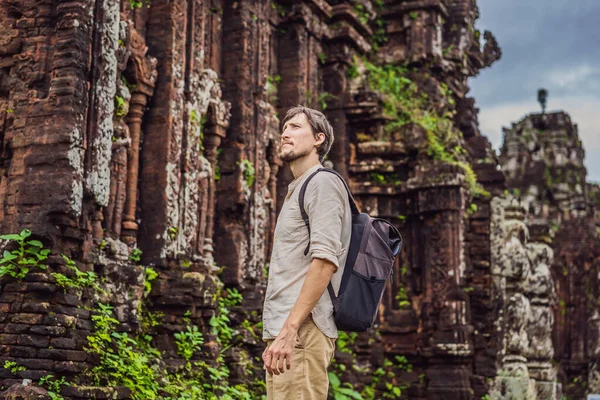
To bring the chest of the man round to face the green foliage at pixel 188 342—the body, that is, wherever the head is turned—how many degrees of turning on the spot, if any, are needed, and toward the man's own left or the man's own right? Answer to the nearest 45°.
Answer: approximately 90° to the man's own right

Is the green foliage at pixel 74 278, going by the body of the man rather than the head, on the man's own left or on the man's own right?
on the man's own right

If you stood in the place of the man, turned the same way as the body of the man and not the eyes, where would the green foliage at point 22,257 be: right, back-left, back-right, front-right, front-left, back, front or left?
front-right

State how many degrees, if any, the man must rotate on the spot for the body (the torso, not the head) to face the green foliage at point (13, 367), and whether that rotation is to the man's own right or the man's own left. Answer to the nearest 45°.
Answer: approximately 45° to the man's own right

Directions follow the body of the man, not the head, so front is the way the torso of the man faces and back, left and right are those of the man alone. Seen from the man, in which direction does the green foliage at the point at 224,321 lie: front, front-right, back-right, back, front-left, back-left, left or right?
right

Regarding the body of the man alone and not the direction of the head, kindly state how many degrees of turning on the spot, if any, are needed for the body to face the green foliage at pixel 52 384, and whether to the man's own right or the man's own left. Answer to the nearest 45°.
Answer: approximately 45° to the man's own right
